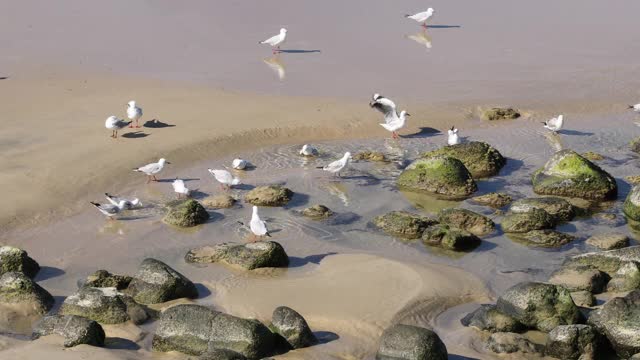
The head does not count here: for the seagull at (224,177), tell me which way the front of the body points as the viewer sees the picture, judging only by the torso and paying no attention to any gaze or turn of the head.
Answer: to the viewer's right

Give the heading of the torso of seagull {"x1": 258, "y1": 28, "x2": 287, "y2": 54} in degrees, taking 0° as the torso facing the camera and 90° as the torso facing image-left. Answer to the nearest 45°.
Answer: approximately 270°

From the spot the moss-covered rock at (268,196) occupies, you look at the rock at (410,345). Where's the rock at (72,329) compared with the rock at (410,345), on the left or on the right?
right

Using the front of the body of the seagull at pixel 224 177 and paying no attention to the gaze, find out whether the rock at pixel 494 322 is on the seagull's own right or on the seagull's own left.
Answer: on the seagull's own right

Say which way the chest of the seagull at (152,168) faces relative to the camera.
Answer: to the viewer's right

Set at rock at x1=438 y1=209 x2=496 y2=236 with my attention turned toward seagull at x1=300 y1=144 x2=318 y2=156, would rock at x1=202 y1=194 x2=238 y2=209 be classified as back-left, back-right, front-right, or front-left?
front-left

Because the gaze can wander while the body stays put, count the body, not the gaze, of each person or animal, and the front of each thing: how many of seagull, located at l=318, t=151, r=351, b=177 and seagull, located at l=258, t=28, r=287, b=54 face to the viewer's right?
2

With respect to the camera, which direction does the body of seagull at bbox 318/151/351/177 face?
to the viewer's right
